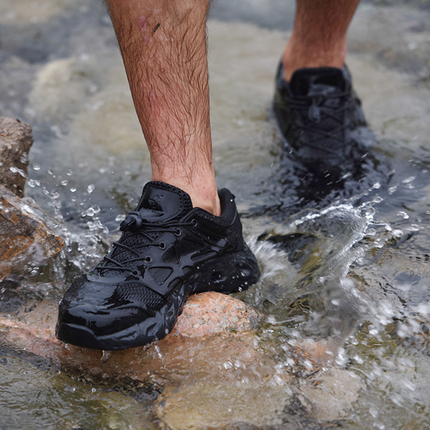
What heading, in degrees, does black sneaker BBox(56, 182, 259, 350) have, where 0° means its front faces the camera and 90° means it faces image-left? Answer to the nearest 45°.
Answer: approximately 45°

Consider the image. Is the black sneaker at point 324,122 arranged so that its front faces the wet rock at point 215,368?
yes

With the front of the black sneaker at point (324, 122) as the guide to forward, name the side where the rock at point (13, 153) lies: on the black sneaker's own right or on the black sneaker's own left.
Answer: on the black sneaker's own right

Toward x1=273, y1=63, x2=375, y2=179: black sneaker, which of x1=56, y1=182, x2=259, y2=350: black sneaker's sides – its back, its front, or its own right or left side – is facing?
back

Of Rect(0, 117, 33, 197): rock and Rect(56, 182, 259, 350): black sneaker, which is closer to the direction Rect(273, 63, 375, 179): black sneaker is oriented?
the black sneaker
